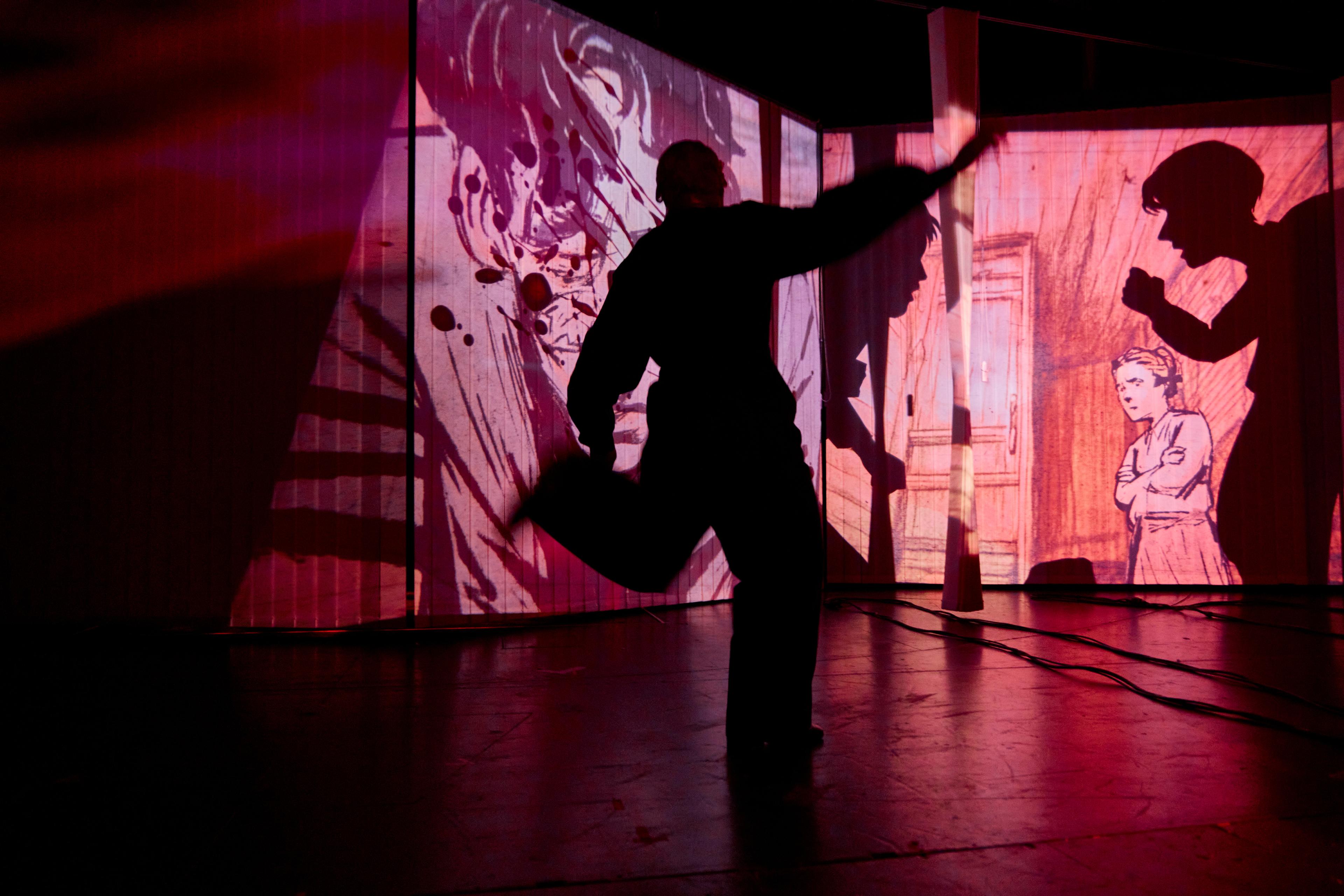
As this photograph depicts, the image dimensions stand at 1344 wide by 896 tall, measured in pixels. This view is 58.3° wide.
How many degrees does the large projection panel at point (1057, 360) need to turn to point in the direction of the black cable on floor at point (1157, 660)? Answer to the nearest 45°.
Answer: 0° — it already faces it

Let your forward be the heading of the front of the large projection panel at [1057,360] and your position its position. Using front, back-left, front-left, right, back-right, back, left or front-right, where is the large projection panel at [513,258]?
front-right

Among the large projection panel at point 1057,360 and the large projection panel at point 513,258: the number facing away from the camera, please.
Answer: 0

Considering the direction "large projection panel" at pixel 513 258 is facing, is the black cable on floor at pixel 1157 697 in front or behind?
in front

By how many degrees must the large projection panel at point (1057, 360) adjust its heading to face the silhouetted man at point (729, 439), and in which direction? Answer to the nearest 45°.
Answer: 0° — it already faces them

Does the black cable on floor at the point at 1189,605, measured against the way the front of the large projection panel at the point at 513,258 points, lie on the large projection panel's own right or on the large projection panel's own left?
on the large projection panel's own left

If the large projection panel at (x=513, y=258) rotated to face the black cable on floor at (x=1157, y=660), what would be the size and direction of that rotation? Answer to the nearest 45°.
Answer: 0° — it already faces it

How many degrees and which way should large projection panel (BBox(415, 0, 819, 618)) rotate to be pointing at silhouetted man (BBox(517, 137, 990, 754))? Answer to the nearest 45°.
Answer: approximately 45° to its right

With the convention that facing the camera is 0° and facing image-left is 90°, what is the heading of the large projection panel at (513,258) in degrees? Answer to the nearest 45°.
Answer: approximately 315°
